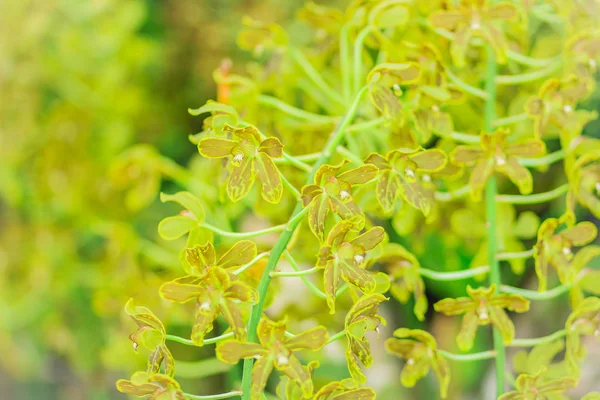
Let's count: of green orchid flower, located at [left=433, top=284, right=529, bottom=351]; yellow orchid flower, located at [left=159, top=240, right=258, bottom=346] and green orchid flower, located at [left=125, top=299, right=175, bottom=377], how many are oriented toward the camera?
2

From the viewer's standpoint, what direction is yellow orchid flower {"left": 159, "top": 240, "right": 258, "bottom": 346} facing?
toward the camera

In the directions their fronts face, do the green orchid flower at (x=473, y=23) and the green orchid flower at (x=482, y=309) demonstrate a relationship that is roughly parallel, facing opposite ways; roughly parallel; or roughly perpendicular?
roughly parallel

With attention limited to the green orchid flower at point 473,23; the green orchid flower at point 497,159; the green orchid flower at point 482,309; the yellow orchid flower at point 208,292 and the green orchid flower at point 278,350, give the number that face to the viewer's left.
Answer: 0

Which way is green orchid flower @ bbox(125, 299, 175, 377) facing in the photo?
to the viewer's left

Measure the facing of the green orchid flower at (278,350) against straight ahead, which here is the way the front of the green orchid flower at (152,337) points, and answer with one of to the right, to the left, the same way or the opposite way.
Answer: to the left

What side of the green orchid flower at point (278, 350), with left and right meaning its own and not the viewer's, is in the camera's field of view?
front

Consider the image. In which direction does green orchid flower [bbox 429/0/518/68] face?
toward the camera

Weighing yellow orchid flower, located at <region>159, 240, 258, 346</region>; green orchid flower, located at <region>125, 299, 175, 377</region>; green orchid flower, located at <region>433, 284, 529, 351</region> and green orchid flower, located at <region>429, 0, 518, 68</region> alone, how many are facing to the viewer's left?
1

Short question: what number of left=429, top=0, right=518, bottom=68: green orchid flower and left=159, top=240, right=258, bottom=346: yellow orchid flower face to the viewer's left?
0
